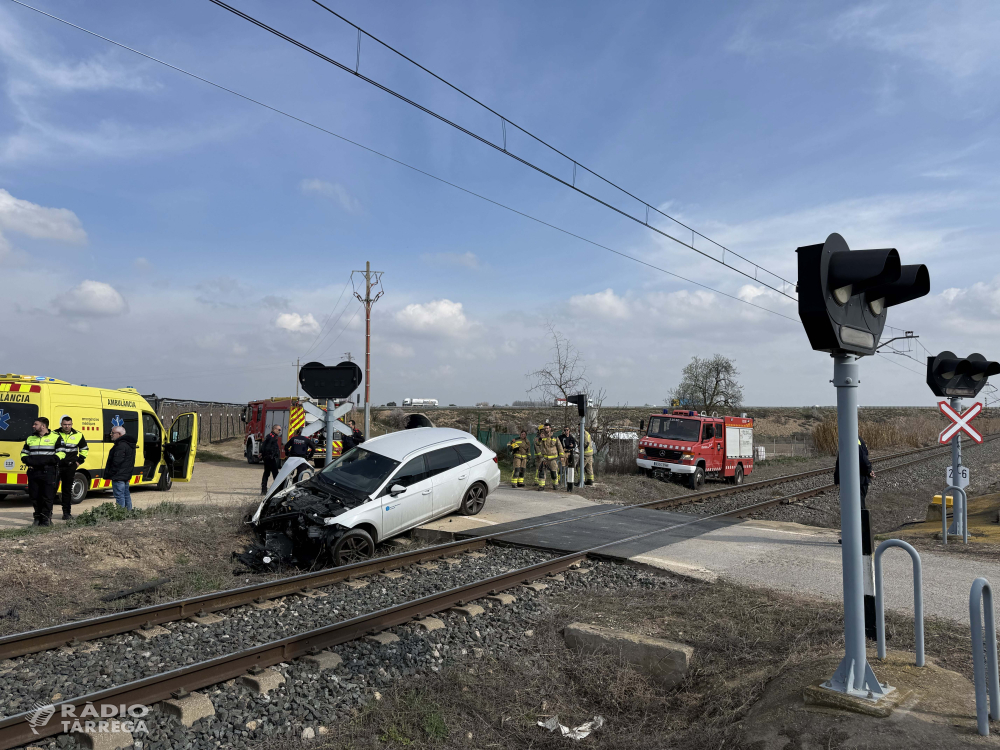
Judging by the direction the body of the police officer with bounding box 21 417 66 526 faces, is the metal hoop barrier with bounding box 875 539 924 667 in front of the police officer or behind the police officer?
in front

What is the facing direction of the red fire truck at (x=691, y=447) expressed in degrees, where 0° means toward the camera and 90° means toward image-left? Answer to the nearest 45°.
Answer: approximately 45°

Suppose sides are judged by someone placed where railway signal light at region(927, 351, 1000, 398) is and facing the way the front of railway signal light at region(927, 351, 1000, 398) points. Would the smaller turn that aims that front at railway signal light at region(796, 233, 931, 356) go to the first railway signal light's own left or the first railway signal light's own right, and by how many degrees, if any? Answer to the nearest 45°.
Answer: approximately 45° to the first railway signal light's own right

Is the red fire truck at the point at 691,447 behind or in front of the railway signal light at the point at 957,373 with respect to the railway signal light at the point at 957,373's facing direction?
behind

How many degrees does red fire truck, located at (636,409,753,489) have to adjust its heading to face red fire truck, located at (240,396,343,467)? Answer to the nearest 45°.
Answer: approximately 45° to its right

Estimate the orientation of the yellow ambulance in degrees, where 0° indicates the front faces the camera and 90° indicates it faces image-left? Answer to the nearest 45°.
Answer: approximately 225°

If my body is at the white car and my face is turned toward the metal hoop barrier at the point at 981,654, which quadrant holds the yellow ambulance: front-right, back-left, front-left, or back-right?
back-right

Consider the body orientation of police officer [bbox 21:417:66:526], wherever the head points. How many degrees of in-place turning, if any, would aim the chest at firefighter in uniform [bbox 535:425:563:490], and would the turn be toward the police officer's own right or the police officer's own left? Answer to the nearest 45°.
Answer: approximately 90° to the police officer's own left

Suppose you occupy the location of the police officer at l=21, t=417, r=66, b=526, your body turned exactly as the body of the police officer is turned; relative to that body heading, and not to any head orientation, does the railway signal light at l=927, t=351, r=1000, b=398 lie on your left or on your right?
on your left
